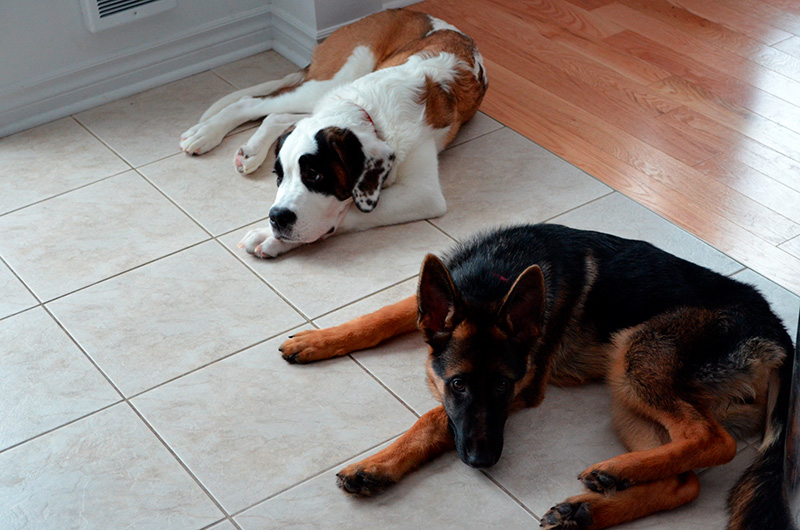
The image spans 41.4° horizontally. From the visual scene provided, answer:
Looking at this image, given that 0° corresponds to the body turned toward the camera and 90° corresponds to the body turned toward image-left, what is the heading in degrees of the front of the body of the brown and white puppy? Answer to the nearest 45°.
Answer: approximately 45°

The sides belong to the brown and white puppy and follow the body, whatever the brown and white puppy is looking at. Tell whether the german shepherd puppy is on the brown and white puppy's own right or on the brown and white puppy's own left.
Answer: on the brown and white puppy's own left
